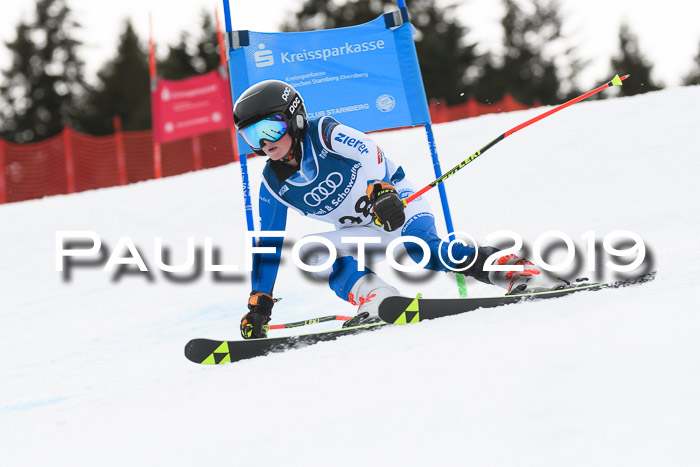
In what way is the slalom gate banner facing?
toward the camera

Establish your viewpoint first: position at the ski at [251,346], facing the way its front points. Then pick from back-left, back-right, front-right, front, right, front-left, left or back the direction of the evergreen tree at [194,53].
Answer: back-right

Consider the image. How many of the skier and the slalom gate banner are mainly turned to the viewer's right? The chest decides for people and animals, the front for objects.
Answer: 0

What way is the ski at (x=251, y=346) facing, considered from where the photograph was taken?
facing the viewer and to the left of the viewer

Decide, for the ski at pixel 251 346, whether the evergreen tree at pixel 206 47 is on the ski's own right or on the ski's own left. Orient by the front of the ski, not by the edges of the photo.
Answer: on the ski's own right

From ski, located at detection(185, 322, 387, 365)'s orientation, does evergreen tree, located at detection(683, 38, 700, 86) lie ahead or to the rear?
to the rear

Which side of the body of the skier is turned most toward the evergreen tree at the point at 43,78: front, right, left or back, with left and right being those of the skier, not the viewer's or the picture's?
right

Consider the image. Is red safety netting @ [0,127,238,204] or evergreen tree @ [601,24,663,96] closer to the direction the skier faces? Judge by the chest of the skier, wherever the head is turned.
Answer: the red safety netting
